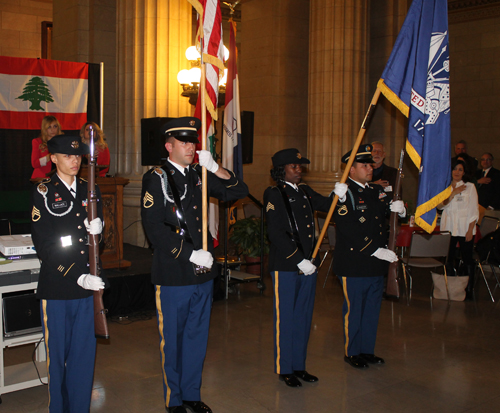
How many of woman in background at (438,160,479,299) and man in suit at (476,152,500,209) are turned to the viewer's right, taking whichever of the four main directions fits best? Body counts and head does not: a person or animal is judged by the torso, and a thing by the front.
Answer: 0

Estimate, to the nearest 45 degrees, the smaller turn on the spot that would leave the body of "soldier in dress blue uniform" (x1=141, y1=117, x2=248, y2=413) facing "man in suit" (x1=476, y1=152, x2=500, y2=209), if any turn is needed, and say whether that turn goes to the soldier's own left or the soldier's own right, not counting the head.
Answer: approximately 90° to the soldier's own left

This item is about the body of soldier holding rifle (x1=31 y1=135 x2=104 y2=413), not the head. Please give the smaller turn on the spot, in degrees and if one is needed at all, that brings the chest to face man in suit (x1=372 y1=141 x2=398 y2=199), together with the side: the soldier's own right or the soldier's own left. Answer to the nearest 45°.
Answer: approximately 90° to the soldier's own left

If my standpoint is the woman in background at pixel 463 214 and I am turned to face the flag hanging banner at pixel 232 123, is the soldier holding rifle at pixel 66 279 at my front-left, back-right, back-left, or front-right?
front-left

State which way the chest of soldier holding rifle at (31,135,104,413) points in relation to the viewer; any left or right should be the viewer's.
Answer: facing the viewer and to the right of the viewer

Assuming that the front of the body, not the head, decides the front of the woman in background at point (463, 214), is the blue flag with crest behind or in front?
in front

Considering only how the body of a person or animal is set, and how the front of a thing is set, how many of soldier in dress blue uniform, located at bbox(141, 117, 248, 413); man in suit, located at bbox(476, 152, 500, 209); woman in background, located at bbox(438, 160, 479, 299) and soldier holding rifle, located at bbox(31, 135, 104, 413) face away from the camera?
0

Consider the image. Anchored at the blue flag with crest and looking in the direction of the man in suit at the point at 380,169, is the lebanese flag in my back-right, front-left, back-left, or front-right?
front-left

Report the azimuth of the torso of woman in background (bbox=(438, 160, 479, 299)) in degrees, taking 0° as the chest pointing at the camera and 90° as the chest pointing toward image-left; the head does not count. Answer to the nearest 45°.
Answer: approximately 45°

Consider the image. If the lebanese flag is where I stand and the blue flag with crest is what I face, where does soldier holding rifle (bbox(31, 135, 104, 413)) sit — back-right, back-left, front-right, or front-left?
front-right
